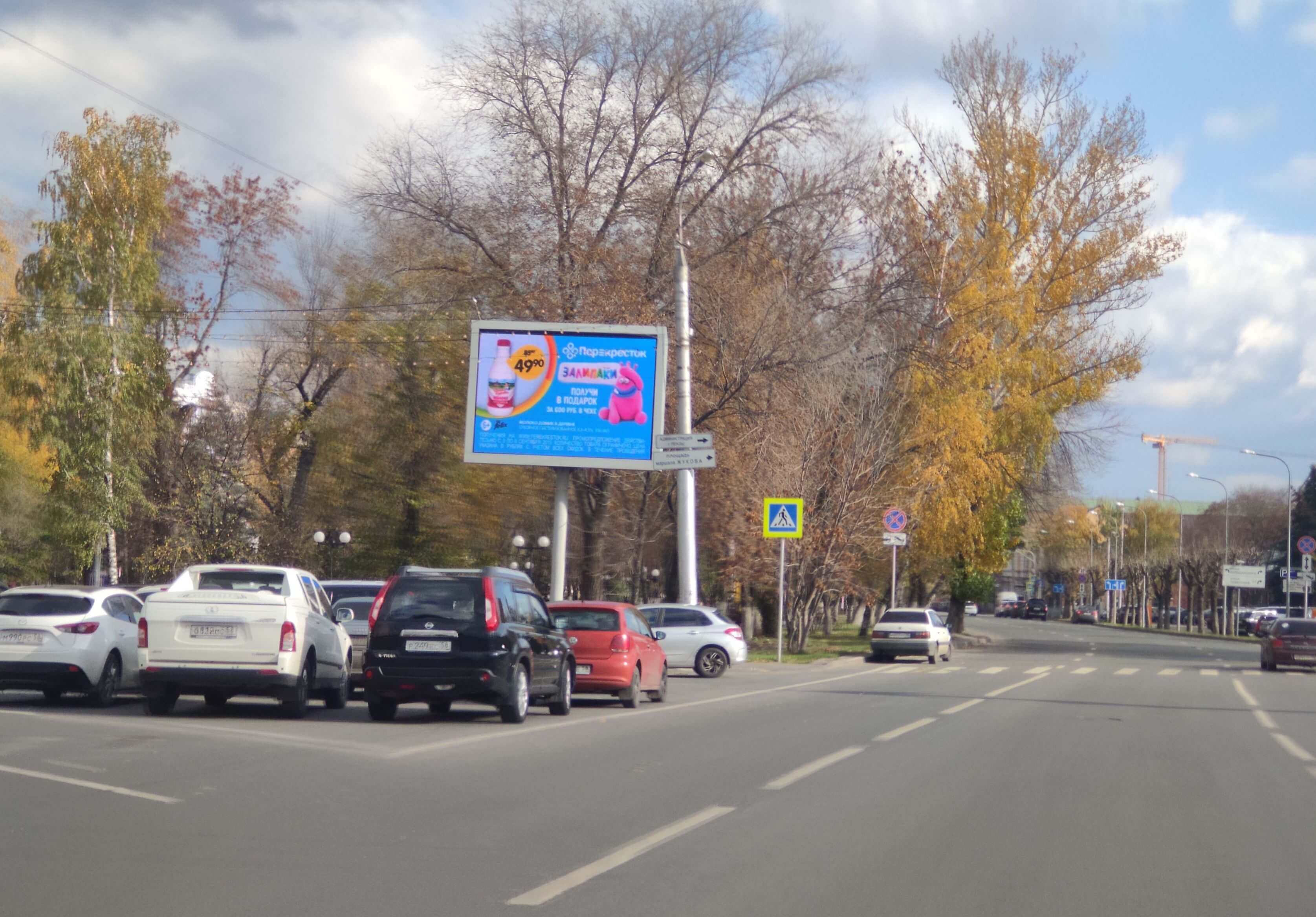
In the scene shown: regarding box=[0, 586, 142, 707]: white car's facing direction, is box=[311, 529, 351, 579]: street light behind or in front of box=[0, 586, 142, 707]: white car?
in front

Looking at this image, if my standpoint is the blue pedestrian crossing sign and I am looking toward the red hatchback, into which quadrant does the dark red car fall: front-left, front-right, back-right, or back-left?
back-left

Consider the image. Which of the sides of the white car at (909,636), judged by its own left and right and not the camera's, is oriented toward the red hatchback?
back

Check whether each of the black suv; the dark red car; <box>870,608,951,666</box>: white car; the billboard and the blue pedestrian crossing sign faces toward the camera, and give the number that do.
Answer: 2

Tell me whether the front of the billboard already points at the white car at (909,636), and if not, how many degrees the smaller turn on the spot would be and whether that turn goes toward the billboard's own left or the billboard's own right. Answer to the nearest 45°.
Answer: approximately 135° to the billboard's own left

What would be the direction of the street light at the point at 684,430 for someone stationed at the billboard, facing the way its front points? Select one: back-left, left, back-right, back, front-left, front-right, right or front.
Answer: back-left

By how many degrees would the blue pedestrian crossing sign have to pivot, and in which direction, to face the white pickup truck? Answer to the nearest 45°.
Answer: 0° — it already faces it

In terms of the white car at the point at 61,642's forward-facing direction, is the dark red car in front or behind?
in front

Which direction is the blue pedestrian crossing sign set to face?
toward the camera

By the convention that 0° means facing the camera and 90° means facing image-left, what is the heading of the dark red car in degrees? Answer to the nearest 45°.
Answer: approximately 180°

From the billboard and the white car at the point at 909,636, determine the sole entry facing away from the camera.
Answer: the white car

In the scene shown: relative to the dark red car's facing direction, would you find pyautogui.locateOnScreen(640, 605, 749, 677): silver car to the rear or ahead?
to the rear

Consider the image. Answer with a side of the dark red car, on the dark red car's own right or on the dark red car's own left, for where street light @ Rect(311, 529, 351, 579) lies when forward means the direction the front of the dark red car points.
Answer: on the dark red car's own left

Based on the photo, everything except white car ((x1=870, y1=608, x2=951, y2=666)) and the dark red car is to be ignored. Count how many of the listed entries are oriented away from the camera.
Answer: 2

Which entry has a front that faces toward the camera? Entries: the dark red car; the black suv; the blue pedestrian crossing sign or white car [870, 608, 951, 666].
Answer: the blue pedestrian crossing sign

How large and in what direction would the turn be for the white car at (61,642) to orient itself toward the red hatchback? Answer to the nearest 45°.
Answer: approximately 45° to its right

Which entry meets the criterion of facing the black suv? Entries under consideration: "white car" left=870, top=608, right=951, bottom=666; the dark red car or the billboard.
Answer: the billboard

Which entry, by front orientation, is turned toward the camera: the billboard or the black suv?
the billboard

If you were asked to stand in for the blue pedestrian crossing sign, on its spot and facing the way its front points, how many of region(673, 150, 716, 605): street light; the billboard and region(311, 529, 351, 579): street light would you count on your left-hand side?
0

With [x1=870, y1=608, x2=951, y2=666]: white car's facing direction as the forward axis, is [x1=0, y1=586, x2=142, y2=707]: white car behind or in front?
behind

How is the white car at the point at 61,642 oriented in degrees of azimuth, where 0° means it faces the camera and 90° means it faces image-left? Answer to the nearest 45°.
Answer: approximately 225°
